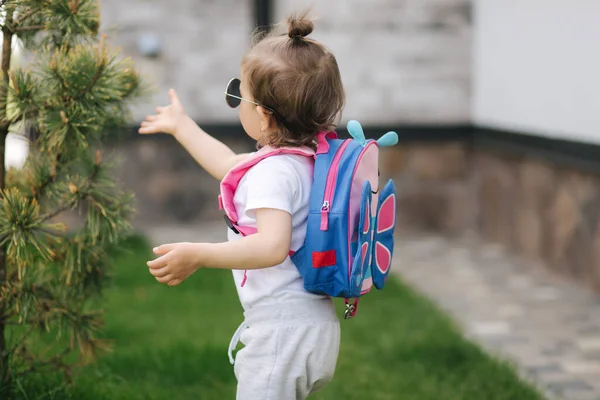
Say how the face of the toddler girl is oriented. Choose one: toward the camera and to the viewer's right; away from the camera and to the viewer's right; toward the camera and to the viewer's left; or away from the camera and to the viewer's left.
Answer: away from the camera and to the viewer's left

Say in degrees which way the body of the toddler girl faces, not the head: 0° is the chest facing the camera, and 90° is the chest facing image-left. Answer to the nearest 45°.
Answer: approximately 90°
